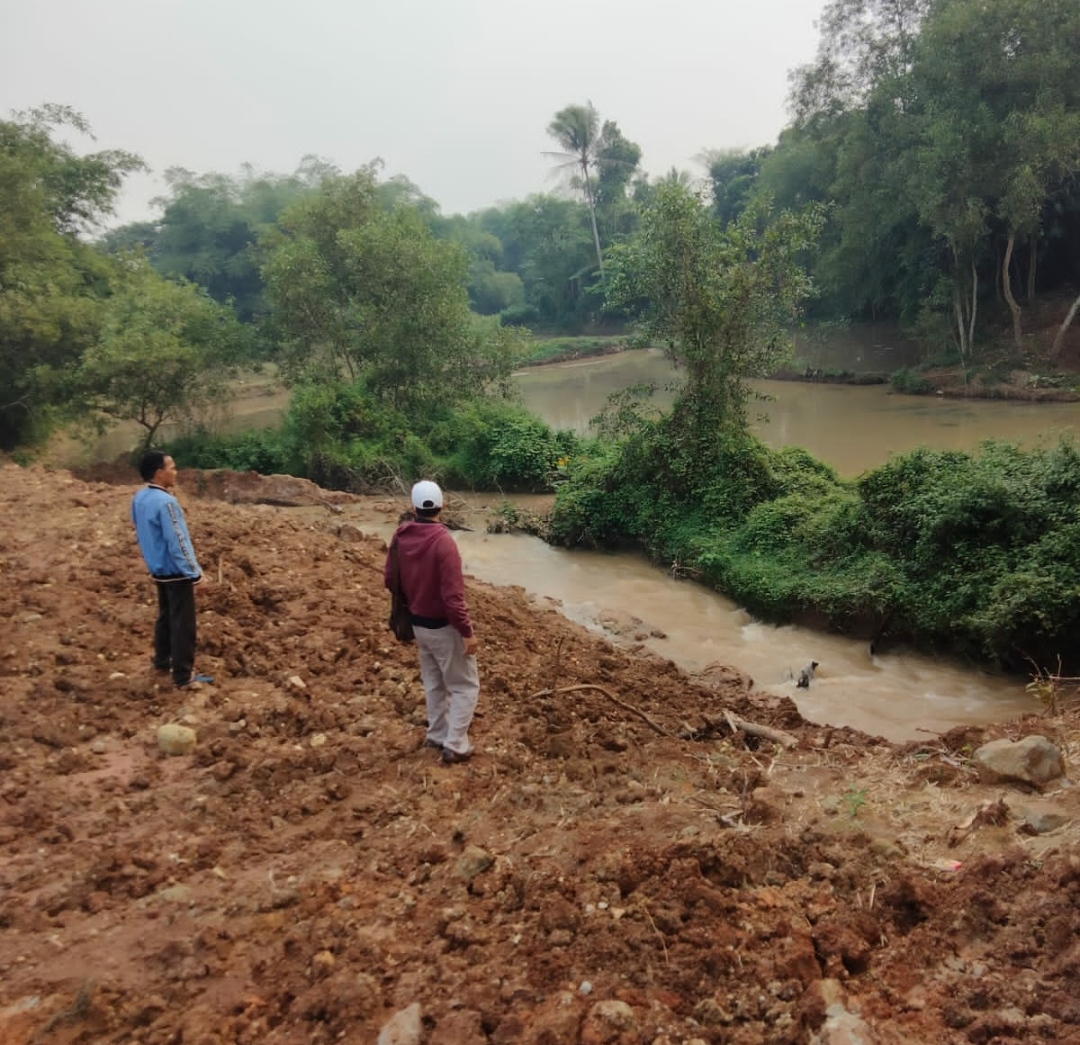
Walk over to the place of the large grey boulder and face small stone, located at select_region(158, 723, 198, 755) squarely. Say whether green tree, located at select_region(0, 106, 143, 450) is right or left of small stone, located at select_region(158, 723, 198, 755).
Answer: right

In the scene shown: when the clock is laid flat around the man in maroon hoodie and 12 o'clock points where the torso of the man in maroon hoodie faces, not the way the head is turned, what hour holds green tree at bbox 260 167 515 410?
The green tree is roughly at 12 o'clock from the man in maroon hoodie.

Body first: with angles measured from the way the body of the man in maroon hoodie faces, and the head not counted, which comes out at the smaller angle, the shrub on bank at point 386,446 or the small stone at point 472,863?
the shrub on bank

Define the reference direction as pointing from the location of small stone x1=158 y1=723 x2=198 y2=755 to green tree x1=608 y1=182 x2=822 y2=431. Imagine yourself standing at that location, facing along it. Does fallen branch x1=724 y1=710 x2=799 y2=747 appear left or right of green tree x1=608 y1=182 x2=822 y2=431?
right

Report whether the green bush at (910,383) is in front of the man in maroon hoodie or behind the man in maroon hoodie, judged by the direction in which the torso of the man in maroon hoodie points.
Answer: in front

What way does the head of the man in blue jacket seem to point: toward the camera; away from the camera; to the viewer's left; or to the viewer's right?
to the viewer's right

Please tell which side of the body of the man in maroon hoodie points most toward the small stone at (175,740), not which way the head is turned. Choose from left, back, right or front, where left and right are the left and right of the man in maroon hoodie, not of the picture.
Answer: left

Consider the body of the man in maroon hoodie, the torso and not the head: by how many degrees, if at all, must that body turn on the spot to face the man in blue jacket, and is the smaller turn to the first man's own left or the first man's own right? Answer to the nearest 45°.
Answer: approximately 45° to the first man's own left

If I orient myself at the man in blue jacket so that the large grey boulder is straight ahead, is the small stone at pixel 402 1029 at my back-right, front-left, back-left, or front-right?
front-right

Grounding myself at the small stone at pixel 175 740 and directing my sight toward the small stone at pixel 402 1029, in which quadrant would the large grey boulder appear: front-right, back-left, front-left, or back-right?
front-left

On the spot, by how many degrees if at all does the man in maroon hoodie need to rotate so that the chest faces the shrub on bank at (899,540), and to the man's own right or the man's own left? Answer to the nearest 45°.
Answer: approximately 45° to the man's own right

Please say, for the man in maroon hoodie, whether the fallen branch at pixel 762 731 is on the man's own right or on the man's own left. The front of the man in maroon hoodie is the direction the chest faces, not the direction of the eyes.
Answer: on the man's own right

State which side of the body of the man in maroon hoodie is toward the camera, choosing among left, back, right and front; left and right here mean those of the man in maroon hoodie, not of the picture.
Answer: back

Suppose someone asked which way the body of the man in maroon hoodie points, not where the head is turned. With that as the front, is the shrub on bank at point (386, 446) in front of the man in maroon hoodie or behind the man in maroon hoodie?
in front

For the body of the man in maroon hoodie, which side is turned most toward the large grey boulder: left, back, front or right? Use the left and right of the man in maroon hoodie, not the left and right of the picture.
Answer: right

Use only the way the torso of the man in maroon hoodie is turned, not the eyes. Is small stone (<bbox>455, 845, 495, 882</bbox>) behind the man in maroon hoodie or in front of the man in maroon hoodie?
behind
